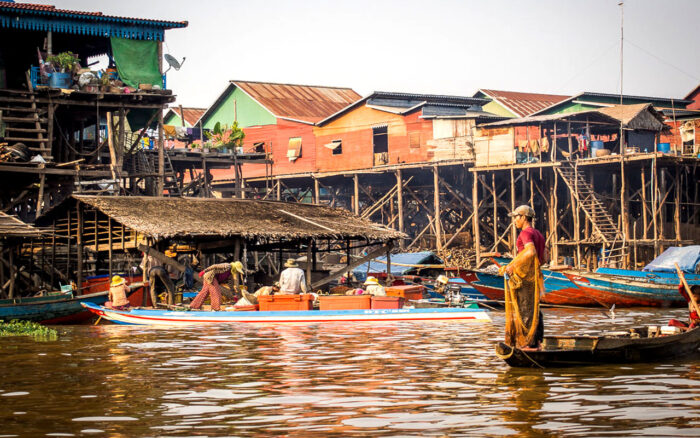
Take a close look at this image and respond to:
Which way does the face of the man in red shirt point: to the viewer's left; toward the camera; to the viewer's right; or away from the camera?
to the viewer's left

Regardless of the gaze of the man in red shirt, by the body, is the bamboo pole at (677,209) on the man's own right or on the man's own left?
on the man's own right

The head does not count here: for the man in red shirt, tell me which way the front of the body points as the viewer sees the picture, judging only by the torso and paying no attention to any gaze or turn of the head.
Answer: to the viewer's left

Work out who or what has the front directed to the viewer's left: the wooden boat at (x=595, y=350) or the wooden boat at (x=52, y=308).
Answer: the wooden boat at (x=595, y=350)

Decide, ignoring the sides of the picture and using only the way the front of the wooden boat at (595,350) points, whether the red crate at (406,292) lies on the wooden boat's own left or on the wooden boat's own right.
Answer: on the wooden boat's own right

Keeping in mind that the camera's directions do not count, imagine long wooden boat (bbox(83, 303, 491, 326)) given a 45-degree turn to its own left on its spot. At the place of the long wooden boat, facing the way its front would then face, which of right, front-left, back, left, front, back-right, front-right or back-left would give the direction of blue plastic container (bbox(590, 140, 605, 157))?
back

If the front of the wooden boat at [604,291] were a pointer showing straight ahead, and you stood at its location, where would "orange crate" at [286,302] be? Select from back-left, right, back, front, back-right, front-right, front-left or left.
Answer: front-left

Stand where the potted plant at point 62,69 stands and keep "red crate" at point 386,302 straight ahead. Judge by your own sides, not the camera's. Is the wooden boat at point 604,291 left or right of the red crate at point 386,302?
left

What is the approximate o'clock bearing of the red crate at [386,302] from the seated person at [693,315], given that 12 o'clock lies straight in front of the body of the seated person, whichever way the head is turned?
The red crate is roughly at 1 o'clock from the seated person.

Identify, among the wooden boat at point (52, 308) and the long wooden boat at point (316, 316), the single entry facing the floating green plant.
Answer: the long wooden boat

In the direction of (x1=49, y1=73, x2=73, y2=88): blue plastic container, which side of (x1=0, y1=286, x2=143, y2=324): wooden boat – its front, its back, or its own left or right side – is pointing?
left

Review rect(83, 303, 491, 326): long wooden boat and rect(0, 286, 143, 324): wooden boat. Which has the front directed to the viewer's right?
the wooden boat

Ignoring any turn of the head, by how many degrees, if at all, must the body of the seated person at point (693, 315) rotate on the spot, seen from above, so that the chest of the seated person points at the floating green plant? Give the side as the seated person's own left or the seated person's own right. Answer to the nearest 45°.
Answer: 0° — they already face it
